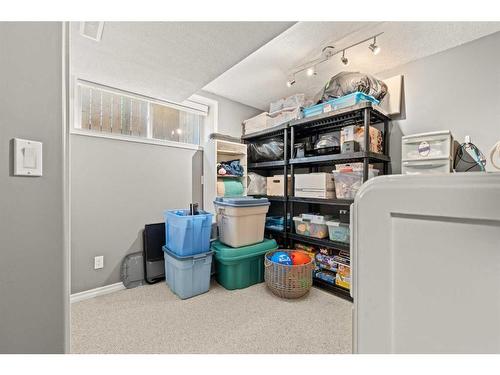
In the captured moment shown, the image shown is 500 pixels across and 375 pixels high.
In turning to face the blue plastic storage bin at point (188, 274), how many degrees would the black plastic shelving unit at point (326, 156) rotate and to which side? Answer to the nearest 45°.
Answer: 0° — it already faces it

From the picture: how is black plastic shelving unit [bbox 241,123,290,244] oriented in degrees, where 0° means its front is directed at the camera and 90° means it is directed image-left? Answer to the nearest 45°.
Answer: approximately 45°

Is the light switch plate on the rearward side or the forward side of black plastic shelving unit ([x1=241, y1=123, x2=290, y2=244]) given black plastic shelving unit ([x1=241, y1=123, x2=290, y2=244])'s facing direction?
on the forward side

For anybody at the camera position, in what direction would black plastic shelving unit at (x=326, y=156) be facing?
facing the viewer and to the left of the viewer

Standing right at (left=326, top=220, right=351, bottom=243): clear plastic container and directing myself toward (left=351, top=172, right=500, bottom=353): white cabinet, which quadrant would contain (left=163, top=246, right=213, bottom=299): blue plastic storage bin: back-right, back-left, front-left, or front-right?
front-right

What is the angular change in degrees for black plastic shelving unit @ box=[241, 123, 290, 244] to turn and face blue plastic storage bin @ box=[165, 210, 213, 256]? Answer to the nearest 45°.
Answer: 0° — it already faces it
